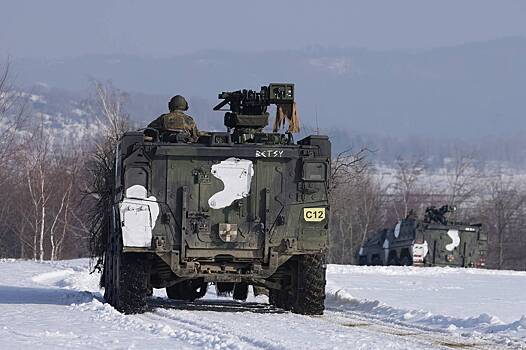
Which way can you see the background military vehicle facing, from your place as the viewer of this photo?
facing away from the viewer and to the left of the viewer

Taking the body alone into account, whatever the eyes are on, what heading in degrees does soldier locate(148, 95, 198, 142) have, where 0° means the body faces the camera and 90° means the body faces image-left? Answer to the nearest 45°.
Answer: approximately 180°

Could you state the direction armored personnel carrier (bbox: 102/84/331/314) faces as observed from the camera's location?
facing away from the viewer

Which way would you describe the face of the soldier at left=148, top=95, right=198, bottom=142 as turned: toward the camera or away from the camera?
away from the camera
